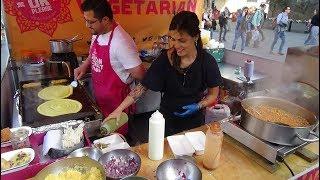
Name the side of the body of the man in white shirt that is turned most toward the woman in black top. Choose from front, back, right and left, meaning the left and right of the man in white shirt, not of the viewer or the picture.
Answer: left

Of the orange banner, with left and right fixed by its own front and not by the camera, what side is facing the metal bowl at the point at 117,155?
front

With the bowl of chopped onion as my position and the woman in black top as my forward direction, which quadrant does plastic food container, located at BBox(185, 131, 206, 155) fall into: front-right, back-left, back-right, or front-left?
front-right

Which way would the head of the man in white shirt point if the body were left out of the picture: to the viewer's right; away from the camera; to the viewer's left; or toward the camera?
to the viewer's left

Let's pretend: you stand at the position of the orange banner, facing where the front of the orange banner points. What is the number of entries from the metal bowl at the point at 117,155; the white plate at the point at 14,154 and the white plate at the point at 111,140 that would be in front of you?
3

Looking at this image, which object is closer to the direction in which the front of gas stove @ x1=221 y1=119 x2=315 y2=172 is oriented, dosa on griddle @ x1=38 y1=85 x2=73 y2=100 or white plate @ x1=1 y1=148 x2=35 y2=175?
the white plate

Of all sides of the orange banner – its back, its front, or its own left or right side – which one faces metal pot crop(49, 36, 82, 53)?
front

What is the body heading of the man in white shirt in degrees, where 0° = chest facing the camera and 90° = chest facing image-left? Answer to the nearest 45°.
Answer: approximately 45°

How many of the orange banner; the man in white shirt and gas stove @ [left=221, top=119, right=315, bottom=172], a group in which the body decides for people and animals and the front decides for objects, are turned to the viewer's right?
0

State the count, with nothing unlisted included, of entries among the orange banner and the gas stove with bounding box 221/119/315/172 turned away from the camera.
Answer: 0

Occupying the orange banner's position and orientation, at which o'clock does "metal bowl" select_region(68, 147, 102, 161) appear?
The metal bowl is roughly at 12 o'clock from the orange banner.

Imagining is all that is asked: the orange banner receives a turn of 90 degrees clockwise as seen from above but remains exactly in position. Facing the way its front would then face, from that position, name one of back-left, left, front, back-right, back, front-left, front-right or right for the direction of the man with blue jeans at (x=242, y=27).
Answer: back

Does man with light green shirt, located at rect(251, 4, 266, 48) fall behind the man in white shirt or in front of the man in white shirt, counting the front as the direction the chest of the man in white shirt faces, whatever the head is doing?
behind
